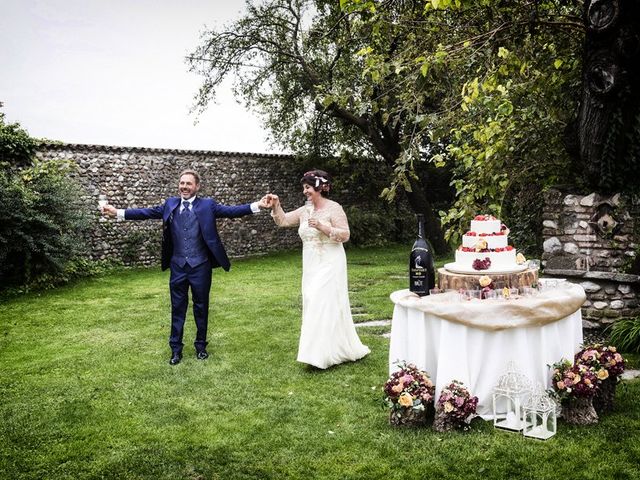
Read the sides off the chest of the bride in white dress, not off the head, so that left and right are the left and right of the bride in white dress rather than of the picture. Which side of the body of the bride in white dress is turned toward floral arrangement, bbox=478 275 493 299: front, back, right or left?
left

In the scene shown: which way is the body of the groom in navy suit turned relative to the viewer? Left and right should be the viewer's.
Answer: facing the viewer

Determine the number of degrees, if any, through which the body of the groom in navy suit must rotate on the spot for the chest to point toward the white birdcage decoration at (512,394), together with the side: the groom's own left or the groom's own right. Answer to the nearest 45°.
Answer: approximately 45° to the groom's own left

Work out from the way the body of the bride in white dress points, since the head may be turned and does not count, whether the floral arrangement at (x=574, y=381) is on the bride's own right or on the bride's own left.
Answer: on the bride's own left

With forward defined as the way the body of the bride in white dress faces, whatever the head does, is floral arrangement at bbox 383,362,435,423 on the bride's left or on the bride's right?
on the bride's left

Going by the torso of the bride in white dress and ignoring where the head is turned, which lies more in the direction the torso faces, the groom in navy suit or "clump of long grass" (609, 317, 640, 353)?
the groom in navy suit

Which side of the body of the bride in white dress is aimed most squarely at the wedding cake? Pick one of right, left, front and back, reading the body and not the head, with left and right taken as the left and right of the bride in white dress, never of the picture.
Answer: left

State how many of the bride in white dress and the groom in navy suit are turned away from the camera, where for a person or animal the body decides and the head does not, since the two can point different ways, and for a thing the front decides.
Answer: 0

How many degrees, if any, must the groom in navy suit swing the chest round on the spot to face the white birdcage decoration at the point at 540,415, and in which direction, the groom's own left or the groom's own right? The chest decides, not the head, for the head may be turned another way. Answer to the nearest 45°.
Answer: approximately 45° to the groom's own left

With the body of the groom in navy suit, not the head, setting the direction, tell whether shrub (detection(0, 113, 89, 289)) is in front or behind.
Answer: behind

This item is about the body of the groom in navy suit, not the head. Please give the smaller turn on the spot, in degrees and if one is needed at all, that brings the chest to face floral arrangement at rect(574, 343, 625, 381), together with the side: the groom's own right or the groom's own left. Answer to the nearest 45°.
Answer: approximately 45° to the groom's own left

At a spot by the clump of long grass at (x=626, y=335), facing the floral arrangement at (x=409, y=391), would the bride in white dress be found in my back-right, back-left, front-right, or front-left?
front-right

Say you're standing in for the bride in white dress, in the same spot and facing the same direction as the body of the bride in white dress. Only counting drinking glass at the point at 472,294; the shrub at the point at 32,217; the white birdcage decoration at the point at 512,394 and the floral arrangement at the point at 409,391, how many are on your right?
1

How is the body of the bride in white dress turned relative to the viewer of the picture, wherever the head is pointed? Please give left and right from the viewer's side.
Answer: facing the viewer and to the left of the viewer

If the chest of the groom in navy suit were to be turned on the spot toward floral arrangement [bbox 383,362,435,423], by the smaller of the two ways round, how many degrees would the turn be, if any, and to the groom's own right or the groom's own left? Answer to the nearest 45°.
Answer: approximately 45° to the groom's own left
